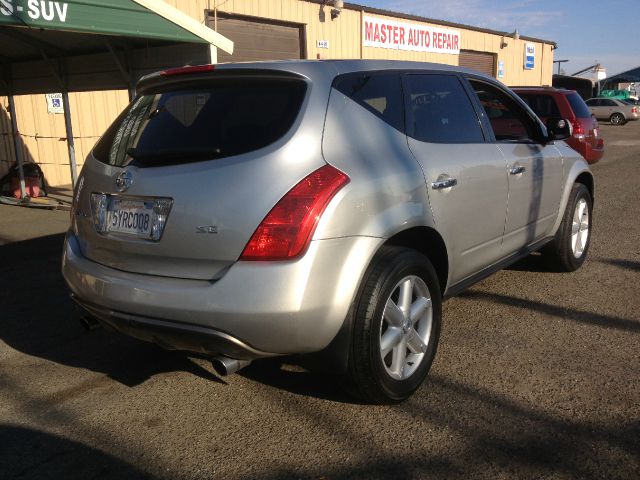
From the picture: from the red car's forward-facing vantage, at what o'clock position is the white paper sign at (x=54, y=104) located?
The white paper sign is roughly at 10 o'clock from the red car.

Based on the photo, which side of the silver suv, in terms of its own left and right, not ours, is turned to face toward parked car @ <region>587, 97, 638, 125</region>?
front

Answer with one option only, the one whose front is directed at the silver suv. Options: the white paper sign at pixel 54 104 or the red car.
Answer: the white paper sign

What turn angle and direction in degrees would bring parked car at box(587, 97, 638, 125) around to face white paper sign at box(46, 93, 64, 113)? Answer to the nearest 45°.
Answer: approximately 90° to its left

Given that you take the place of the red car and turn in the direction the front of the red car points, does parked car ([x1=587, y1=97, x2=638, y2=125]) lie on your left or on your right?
on your right

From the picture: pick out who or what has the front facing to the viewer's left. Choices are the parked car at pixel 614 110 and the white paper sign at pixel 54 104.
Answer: the parked car

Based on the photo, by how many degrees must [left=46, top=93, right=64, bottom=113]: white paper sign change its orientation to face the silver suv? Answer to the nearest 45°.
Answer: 0° — it already faces it

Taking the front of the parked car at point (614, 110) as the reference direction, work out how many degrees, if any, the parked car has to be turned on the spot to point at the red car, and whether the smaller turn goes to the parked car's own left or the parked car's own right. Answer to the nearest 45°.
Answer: approximately 90° to the parked car's own left

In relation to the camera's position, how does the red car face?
facing away from the viewer and to the left of the viewer

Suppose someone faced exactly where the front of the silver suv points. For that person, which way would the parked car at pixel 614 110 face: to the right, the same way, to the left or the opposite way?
to the left

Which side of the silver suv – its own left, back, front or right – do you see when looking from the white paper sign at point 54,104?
left

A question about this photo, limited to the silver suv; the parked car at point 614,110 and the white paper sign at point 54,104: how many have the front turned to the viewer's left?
1

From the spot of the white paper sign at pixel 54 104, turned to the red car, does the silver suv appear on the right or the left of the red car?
right

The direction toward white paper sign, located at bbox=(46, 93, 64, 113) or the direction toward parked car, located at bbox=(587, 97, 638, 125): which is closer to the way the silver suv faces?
the parked car

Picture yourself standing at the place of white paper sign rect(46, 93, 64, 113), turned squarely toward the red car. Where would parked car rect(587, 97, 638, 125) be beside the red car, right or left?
left

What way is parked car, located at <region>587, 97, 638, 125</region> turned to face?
to the viewer's left

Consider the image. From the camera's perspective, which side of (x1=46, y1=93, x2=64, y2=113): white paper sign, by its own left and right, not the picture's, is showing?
front

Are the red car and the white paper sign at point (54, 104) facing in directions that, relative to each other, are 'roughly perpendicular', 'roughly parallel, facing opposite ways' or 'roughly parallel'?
roughly parallel, facing opposite ways

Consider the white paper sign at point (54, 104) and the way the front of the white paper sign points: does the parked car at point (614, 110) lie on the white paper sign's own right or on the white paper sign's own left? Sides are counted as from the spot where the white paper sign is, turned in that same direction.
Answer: on the white paper sign's own left

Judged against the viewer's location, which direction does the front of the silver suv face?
facing away from the viewer and to the right of the viewer

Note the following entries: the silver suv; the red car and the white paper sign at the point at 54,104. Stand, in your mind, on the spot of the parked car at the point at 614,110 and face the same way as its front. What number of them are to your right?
0
